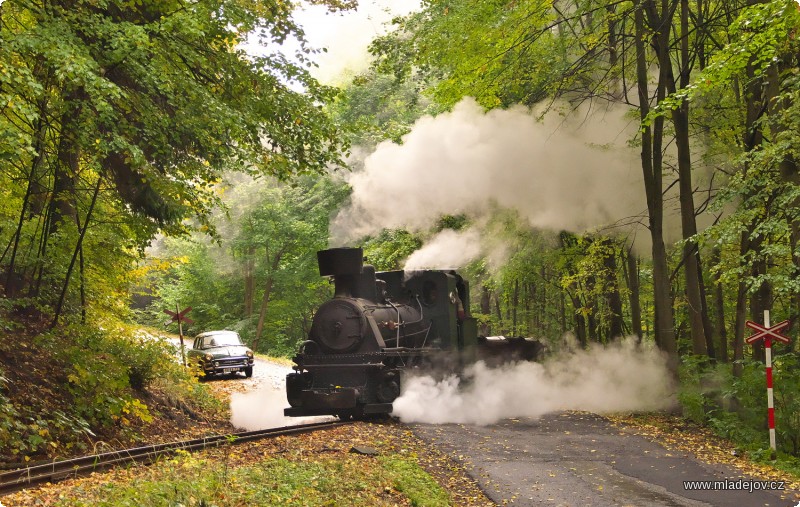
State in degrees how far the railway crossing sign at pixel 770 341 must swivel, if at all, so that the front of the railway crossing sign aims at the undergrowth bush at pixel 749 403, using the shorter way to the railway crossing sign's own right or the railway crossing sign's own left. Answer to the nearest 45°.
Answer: approximately 180°

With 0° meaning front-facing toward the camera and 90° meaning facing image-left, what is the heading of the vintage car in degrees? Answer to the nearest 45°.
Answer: approximately 315°

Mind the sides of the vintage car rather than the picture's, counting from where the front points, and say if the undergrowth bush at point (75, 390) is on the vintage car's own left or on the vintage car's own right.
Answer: on the vintage car's own right

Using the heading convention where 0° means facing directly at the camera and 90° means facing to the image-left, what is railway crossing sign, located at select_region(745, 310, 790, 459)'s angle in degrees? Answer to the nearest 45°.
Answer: approximately 0°

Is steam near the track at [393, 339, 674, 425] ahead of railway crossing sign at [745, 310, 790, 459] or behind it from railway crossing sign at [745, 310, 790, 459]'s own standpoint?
behind

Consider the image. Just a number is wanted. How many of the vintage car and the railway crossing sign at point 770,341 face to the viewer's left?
0

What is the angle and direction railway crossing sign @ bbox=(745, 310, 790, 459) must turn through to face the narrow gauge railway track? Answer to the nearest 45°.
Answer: approximately 45° to its right

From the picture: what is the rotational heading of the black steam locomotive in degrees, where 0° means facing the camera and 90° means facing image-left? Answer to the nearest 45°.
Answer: approximately 45°

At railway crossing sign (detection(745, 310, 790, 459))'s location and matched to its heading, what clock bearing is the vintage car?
The vintage car is roughly at 4 o'clock from the railway crossing sign.
